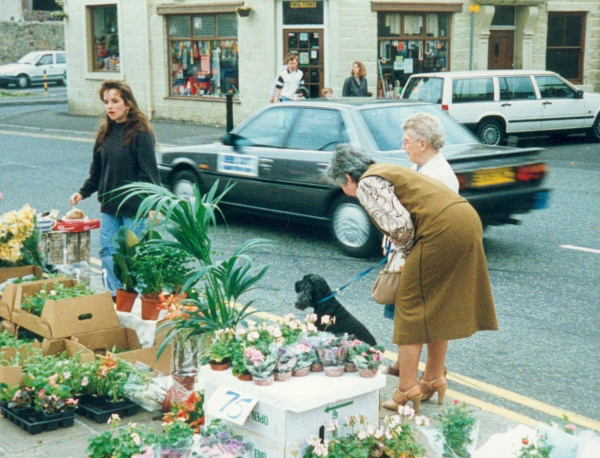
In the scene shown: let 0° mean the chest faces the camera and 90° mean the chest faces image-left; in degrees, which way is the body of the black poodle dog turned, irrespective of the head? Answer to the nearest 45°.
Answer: approximately 90°

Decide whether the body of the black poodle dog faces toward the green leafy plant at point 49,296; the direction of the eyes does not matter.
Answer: yes

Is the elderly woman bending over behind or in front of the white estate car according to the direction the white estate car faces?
behind

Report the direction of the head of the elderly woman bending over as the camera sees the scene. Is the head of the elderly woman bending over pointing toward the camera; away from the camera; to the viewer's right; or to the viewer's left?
to the viewer's left

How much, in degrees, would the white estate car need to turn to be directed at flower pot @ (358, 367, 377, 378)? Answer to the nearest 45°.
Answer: approximately 135° to its right

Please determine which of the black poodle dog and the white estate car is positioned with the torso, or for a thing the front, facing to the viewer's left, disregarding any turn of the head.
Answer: the black poodle dog

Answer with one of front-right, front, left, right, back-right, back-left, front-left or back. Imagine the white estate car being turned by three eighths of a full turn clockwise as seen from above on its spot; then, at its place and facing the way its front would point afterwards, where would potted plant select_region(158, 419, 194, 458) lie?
front

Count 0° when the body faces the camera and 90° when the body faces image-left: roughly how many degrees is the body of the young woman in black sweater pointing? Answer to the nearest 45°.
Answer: approximately 45°

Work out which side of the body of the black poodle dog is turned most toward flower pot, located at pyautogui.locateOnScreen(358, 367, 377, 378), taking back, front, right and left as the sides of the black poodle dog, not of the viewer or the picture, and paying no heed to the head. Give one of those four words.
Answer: left

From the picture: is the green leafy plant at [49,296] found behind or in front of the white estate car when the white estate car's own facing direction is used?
behind
